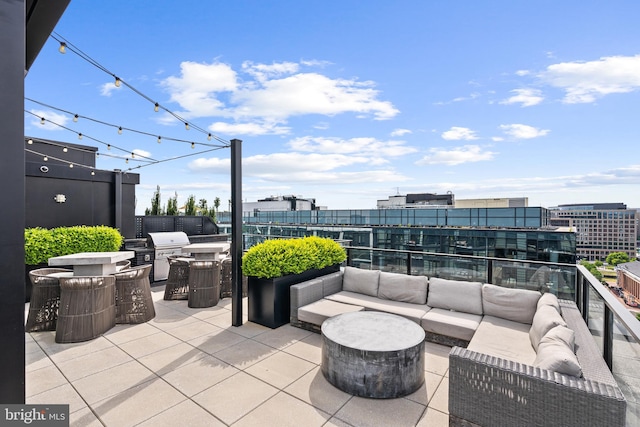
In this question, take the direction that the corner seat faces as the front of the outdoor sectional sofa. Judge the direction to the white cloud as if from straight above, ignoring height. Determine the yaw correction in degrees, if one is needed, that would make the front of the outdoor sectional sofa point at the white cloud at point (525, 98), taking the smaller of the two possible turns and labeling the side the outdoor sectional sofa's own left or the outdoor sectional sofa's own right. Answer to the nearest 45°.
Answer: approximately 135° to the outdoor sectional sofa's own right

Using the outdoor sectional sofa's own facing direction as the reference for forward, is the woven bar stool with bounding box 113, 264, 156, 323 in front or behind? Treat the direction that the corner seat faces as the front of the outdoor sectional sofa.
in front

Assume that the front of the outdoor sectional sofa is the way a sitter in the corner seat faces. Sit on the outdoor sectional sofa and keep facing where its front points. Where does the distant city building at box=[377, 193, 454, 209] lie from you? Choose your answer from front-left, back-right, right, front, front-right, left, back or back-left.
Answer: back-right

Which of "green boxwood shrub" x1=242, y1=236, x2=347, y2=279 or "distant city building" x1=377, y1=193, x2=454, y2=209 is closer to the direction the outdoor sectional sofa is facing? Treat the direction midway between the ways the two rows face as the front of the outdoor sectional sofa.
the green boxwood shrub

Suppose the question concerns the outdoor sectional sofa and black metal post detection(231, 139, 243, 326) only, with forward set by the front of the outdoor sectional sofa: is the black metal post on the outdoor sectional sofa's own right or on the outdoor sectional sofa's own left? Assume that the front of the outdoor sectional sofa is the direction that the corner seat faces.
on the outdoor sectional sofa's own right

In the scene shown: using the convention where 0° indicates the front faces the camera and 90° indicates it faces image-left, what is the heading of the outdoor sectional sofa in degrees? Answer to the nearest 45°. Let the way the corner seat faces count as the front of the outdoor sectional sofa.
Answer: approximately 45°

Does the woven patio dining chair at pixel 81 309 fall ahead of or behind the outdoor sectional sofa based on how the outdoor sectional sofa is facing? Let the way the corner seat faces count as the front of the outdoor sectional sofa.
ahead

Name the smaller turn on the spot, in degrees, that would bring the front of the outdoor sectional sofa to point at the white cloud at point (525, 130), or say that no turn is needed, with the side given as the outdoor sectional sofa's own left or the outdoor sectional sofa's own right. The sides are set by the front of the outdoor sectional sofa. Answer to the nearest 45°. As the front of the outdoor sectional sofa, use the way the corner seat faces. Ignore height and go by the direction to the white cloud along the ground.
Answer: approximately 135° to the outdoor sectional sofa's own right

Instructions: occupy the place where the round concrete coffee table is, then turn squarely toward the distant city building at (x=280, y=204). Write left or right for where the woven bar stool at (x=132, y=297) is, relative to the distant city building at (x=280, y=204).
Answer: left
